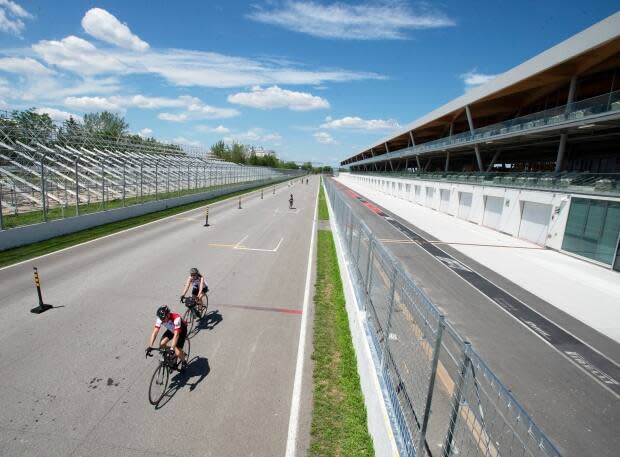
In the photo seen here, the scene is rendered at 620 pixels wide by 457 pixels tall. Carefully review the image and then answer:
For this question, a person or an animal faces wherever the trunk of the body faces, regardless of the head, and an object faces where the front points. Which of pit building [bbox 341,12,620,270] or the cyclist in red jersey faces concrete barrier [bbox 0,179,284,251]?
the pit building

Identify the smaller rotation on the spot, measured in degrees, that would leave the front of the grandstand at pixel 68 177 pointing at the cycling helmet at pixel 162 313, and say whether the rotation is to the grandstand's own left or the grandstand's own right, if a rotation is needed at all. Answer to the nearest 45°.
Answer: approximately 45° to the grandstand's own right

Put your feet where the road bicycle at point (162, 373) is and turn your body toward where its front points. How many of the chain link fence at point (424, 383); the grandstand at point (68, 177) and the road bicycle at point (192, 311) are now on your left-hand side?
1

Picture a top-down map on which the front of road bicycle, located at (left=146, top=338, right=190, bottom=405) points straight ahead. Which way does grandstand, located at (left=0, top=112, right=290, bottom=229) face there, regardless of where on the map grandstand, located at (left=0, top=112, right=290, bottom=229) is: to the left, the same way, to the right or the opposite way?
to the left

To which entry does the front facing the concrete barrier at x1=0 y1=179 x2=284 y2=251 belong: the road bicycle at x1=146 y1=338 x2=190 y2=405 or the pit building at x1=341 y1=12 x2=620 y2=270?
the pit building

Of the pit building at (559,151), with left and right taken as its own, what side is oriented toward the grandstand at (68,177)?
front

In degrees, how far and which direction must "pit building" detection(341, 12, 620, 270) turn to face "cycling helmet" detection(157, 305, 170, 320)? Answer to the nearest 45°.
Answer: approximately 45° to its left

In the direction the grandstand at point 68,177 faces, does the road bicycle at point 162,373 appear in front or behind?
in front
